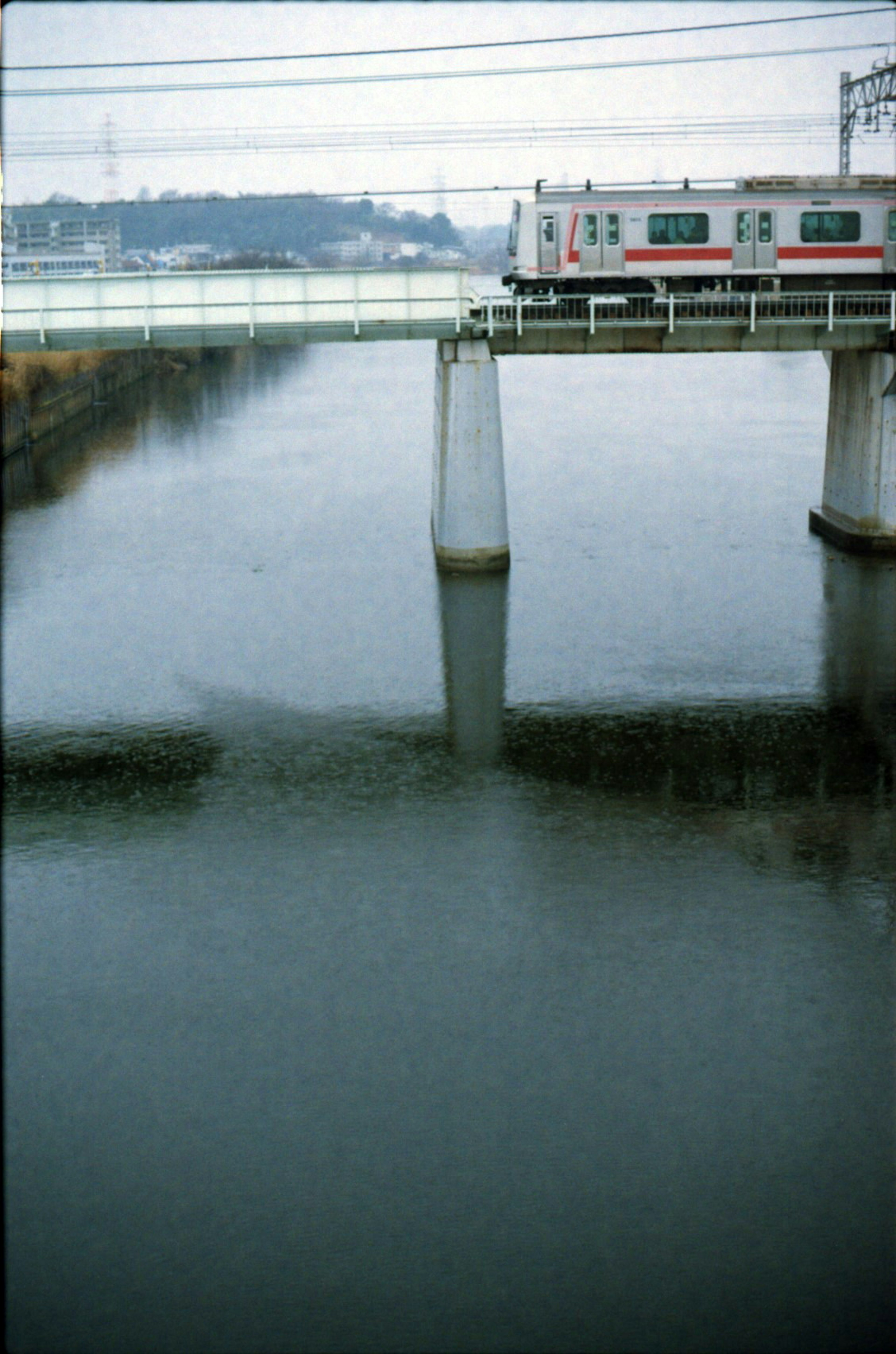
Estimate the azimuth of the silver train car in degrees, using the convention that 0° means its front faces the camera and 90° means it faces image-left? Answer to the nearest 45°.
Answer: approximately 90°

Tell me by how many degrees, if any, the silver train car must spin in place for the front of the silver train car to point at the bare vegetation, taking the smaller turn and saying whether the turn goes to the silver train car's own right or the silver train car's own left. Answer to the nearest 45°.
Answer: approximately 45° to the silver train car's own right
